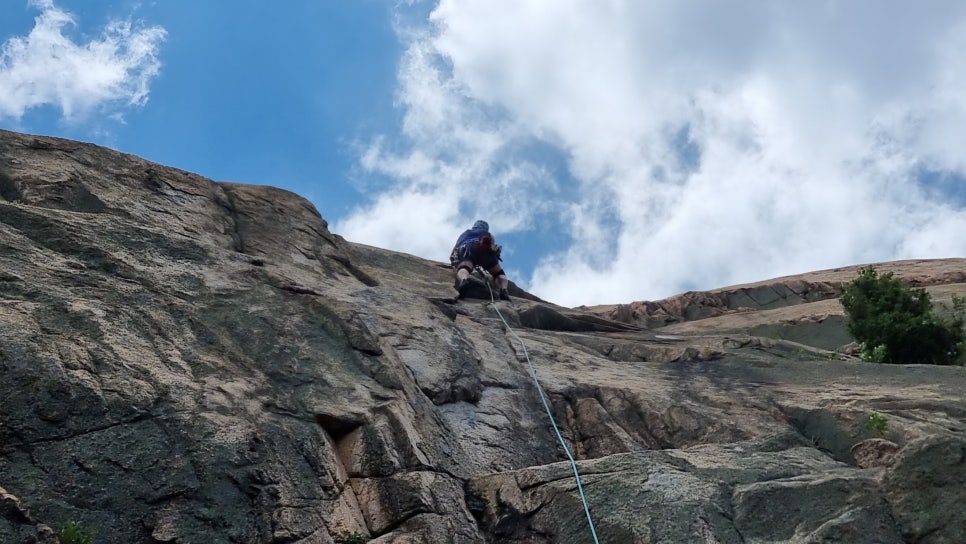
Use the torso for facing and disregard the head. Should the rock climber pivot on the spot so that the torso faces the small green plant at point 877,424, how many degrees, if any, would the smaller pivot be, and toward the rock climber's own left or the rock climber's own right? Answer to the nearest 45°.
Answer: approximately 135° to the rock climber's own right

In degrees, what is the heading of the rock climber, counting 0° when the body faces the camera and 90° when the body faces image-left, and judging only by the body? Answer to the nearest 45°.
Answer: approximately 180°

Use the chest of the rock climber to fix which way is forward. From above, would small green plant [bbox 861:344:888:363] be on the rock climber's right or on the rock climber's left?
on the rock climber's right

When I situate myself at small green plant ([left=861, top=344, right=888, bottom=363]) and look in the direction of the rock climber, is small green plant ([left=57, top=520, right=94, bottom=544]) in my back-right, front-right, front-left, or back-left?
front-left

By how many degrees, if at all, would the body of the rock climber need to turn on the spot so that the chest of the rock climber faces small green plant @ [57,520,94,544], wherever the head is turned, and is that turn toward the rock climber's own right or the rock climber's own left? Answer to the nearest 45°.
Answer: approximately 180°

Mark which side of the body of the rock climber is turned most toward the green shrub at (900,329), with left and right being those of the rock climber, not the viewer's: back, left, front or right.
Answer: right

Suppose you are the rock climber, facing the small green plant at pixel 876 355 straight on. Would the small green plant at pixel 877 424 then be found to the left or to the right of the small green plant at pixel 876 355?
right

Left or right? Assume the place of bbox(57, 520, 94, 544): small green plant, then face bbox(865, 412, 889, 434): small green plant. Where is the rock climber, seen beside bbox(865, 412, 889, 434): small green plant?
left

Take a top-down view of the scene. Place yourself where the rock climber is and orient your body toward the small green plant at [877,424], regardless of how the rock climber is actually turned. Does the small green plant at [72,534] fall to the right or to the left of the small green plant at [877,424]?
right

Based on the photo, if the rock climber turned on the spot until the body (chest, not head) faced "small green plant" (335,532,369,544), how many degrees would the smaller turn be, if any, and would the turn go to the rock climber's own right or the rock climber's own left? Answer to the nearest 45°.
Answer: approximately 180°

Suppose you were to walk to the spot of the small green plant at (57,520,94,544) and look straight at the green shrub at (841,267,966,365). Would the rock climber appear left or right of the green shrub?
left
